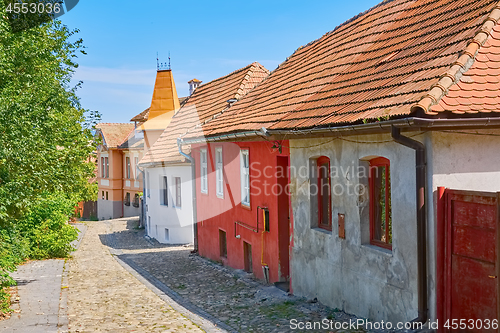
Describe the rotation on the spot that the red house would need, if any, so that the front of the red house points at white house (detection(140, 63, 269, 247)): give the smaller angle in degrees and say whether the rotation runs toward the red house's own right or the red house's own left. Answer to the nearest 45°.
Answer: approximately 135° to the red house's own right

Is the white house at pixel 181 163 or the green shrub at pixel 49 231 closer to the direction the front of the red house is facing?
the green shrub

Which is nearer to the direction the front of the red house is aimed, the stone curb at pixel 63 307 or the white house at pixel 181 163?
the stone curb

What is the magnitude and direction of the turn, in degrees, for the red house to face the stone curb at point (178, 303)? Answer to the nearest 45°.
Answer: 0° — it already faces it

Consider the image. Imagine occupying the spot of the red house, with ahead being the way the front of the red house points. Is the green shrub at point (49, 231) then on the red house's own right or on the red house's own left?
on the red house's own right

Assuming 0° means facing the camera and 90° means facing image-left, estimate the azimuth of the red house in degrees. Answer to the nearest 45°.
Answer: approximately 45°

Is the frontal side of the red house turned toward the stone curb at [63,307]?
yes

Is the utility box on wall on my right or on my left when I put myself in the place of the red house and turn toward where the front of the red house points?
on my left

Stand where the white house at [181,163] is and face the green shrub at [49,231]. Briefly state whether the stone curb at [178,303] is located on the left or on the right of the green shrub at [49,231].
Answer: left
